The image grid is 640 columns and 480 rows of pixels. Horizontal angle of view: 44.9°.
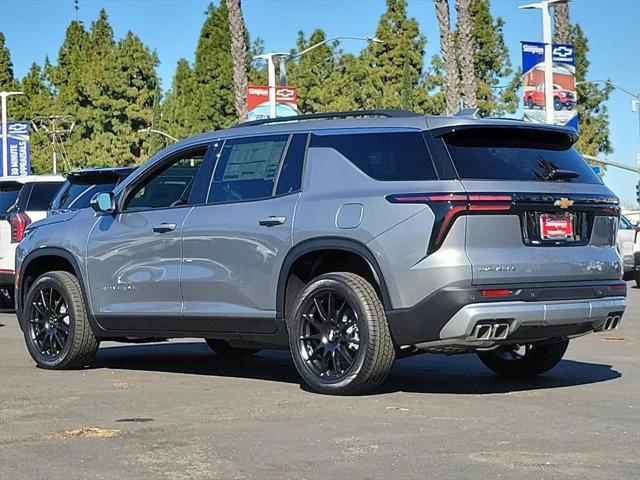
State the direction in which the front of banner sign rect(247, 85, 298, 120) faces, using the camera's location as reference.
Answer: facing the viewer

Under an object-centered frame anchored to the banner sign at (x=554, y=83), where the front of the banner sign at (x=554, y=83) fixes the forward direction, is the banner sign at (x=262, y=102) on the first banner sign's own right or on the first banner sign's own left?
on the first banner sign's own right

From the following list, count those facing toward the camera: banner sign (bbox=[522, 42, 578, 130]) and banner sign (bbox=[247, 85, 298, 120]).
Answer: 2

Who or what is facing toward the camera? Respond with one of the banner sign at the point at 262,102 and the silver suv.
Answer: the banner sign

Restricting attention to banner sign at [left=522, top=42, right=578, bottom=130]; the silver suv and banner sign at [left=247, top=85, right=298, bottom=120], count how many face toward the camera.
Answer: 2

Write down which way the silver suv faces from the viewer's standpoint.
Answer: facing away from the viewer and to the left of the viewer

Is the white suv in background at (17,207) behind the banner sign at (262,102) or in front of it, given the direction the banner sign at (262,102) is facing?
in front

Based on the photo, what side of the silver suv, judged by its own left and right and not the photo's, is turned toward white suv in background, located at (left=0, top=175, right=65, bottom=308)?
front

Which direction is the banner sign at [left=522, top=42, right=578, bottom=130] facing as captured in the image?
toward the camera

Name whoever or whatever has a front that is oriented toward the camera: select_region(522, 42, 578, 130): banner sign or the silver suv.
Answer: the banner sign

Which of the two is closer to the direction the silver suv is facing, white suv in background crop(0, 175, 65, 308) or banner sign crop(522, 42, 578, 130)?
the white suv in background

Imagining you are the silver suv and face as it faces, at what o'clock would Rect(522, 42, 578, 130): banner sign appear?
The banner sign is roughly at 2 o'clock from the silver suv.

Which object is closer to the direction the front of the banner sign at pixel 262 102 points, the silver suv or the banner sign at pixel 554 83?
the silver suv

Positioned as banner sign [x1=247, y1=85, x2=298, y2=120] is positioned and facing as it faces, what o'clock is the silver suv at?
The silver suv is roughly at 12 o'clock from the banner sign.
